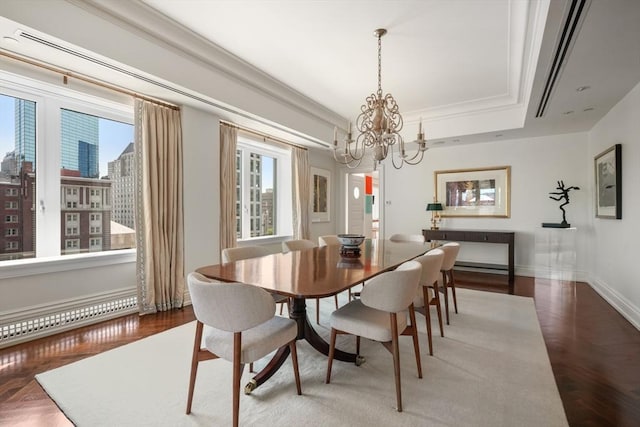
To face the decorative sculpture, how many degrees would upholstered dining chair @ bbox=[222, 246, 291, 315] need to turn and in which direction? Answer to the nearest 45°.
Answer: approximately 45° to its left

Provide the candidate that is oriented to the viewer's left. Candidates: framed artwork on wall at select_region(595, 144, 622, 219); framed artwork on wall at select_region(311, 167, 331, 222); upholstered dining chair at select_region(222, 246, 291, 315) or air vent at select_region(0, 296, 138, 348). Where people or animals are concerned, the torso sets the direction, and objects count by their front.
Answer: framed artwork on wall at select_region(595, 144, 622, 219)

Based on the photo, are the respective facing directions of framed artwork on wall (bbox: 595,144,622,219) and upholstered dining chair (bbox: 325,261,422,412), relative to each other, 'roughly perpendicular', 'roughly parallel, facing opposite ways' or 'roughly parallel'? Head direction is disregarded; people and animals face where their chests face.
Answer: roughly parallel

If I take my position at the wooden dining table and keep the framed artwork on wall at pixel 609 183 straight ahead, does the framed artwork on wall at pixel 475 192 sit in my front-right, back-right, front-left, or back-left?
front-left

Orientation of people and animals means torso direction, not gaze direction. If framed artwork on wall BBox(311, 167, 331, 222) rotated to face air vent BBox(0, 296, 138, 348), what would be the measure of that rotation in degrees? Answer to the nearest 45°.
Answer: approximately 90° to its right

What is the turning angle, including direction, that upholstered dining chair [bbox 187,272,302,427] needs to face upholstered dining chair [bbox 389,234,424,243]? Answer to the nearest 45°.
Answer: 0° — it already faces it

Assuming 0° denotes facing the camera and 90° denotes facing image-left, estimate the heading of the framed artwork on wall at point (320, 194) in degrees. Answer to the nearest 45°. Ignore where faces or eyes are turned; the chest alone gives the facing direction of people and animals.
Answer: approximately 315°

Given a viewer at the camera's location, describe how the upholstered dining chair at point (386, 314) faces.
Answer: facing away from the viewer and to the left of the viewer

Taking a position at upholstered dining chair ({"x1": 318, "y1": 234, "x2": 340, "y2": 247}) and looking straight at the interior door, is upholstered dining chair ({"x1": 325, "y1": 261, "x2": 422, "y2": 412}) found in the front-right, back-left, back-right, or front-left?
back-right

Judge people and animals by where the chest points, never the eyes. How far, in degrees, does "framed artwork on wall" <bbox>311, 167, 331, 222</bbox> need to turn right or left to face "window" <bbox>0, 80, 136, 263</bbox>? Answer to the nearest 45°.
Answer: approximately 90° to its right

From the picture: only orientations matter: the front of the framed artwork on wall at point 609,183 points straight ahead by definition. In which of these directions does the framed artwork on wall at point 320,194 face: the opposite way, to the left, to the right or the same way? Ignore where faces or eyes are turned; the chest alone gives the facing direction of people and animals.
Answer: the opposite way

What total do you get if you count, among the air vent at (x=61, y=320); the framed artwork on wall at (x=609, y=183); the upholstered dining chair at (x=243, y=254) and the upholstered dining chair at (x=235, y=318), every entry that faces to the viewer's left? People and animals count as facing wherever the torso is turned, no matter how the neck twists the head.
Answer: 1

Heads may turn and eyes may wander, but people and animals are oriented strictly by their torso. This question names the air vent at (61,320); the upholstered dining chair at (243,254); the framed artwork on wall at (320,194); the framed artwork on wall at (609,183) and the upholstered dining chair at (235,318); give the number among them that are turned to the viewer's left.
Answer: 1

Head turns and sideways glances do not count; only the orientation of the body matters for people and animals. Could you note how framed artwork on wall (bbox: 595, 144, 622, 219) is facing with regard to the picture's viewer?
facing to the left of the viewer

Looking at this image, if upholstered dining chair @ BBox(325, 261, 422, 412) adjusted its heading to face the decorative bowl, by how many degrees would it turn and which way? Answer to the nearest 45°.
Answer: approximately 45° to its right

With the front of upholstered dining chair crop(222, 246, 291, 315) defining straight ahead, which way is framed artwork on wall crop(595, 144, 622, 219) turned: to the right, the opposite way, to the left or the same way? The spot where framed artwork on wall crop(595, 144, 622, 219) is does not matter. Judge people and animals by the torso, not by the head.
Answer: the opposite way

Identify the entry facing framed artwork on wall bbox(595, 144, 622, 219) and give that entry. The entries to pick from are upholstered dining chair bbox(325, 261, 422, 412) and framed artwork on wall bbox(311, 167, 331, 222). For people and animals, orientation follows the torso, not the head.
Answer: framed artwork on wall bbox(311, 167, 331, 222)
